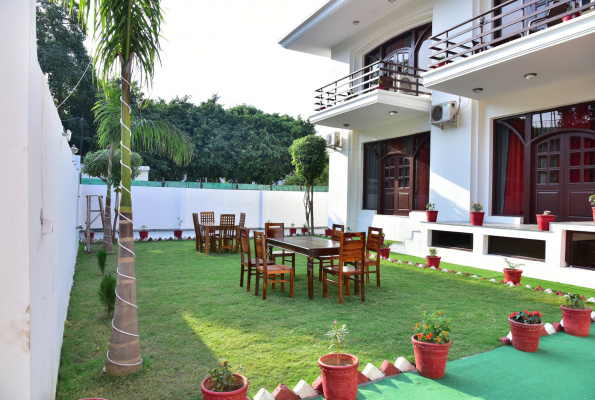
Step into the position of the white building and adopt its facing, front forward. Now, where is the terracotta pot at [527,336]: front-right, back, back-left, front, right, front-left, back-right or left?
front-left

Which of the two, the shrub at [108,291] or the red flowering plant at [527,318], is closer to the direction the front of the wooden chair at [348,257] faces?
the shrub

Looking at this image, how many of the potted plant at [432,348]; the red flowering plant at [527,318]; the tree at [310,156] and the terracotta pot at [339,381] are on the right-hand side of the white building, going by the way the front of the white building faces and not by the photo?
1

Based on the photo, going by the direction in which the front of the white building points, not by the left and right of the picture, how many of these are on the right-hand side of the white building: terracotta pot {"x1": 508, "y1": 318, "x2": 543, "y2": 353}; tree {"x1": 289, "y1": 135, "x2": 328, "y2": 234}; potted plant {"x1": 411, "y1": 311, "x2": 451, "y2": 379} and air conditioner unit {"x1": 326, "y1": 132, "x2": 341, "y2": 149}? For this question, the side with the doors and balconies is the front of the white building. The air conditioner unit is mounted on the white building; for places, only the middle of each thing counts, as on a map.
2

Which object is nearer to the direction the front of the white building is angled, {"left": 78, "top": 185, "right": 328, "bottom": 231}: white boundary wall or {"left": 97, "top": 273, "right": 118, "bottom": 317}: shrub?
the shrub

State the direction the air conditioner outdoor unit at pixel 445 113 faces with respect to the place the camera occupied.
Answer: facing the viewer and to the left of the viewer

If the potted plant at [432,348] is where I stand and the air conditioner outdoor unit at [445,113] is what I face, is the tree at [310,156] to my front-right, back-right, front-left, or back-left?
front-left

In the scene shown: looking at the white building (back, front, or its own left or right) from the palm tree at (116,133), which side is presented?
front

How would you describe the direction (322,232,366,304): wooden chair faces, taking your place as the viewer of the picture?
facing away from the viewer and to the left of the viewer

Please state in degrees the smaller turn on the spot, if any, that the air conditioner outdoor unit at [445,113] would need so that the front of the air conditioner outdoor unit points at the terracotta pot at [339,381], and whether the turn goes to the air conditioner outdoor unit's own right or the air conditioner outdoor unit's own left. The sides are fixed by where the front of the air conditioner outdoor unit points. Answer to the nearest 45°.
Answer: approximately 45° to the air conditioner outdoor unit's own left

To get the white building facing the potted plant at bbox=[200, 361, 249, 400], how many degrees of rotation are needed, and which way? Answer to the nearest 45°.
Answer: approximately 45° to its left

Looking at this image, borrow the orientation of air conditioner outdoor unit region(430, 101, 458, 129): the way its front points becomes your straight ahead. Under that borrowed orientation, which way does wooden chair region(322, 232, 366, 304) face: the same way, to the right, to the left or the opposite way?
to the right

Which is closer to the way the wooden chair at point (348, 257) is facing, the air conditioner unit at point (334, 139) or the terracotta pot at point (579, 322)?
the air conditioner unit

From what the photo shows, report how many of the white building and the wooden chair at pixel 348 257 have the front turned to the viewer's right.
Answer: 0

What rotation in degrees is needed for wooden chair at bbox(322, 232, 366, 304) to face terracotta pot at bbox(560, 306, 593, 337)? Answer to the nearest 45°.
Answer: approximately 180°

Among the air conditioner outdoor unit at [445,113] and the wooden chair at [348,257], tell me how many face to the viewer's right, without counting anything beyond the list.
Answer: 0

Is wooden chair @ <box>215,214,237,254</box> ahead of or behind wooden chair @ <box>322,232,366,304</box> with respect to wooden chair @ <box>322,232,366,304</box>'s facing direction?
ahead

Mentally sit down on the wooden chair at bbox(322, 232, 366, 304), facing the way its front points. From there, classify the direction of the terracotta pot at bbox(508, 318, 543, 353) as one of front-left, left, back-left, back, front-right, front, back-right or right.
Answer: back
